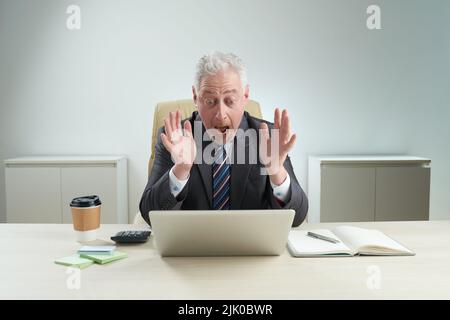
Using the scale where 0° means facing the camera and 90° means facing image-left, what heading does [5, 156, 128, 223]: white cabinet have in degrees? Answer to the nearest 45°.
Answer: approximately 0°

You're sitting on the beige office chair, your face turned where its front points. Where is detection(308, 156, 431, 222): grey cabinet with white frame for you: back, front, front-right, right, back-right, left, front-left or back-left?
back-left

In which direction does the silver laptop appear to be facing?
away from the camera

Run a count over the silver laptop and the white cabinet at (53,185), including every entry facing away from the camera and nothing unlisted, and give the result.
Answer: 1
